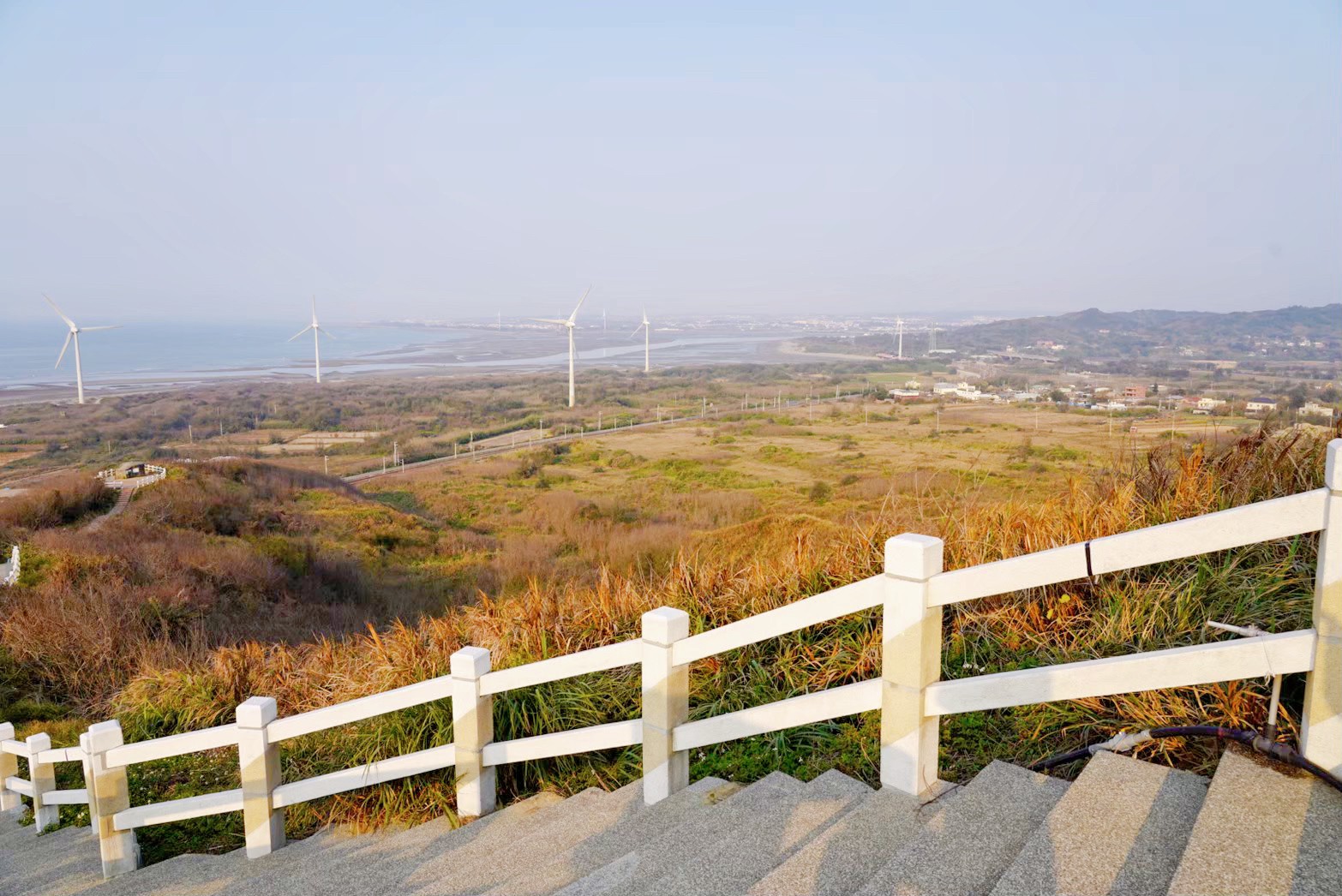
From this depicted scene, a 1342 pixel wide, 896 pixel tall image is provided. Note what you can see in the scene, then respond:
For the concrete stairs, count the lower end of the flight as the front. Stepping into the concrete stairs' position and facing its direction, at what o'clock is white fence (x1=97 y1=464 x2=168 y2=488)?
The white fence is roughly at 2 o'clock from the concrete stairs.

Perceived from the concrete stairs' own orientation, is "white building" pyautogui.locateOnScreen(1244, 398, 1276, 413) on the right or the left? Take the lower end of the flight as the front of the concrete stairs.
on its right

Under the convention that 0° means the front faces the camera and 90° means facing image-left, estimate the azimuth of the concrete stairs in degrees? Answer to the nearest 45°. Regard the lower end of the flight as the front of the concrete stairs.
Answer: approximately 90°

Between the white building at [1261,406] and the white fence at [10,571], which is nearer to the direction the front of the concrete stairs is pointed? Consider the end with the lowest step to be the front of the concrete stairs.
the white fence
